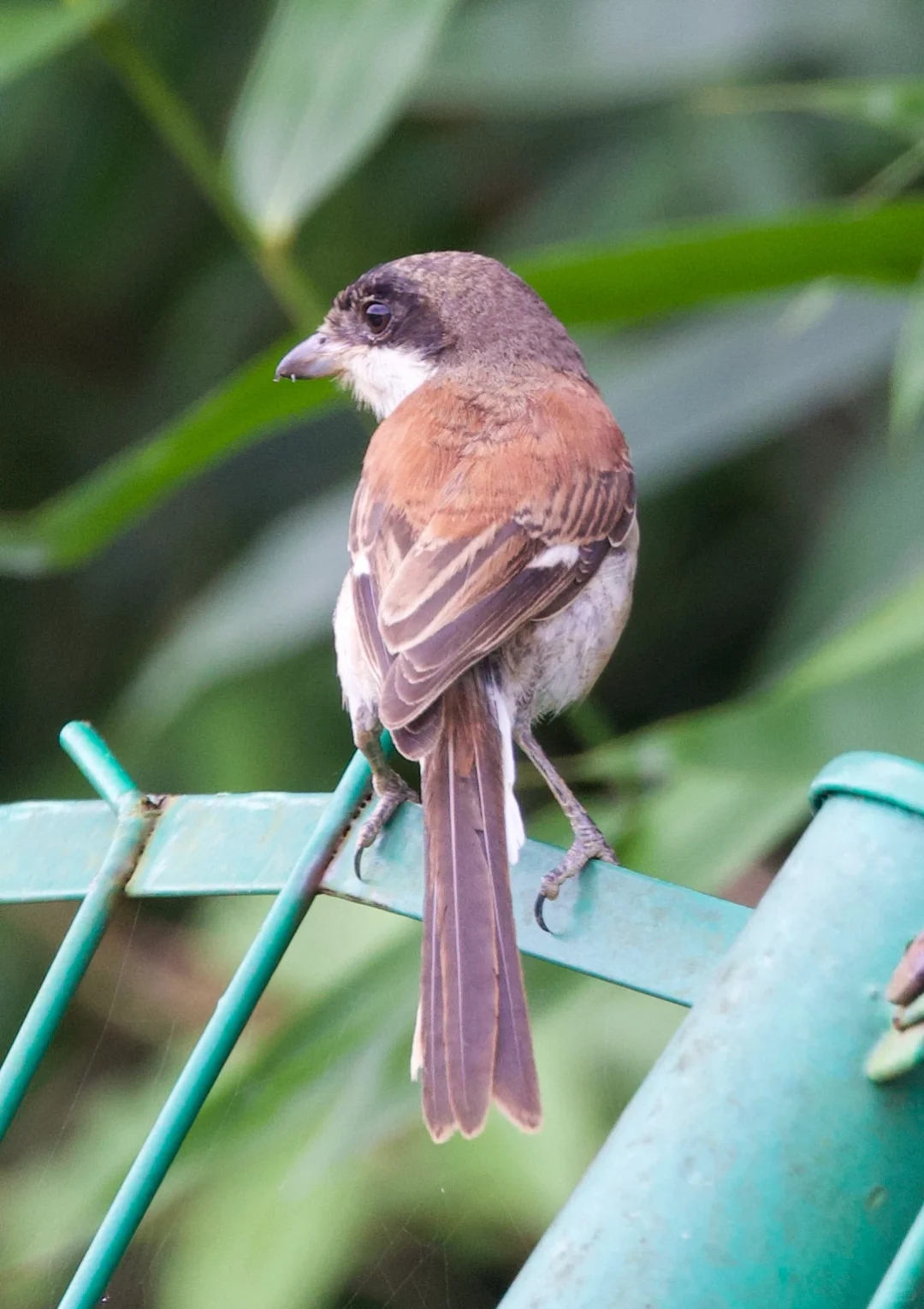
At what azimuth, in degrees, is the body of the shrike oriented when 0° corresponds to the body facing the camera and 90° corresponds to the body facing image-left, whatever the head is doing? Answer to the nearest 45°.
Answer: approximately 180°
